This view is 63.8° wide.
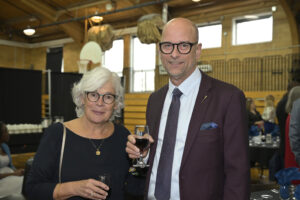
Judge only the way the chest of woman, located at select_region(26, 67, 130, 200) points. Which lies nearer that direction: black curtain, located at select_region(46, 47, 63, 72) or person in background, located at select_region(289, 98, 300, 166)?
the person in background

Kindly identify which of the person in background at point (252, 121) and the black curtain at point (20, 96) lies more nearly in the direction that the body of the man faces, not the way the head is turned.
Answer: the black curtain

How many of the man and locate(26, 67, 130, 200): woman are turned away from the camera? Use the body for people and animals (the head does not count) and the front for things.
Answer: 0

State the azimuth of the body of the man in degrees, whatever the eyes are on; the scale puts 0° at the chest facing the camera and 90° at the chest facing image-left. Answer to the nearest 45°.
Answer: approximately 45°

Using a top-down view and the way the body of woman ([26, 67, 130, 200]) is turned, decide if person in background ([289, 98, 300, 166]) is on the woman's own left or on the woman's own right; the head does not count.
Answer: on the woman's own left

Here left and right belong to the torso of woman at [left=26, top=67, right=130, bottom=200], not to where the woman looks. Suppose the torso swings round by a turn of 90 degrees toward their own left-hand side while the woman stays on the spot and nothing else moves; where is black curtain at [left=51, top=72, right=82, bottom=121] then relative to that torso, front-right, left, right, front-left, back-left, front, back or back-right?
front-left

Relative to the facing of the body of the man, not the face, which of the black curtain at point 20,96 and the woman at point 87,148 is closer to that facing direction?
the woman

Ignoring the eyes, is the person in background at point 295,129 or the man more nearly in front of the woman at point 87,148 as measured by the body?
the man

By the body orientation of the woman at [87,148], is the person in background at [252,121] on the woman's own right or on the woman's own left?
on the woman's own left

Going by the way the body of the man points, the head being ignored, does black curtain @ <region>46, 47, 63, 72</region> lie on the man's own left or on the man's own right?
on the man's own right

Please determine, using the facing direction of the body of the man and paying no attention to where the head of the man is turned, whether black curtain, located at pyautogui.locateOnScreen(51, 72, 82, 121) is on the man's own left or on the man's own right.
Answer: on the man's own right

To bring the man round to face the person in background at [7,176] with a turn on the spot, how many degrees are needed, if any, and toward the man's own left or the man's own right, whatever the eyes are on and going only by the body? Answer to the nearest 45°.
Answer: approximately 90° to the man's own right
